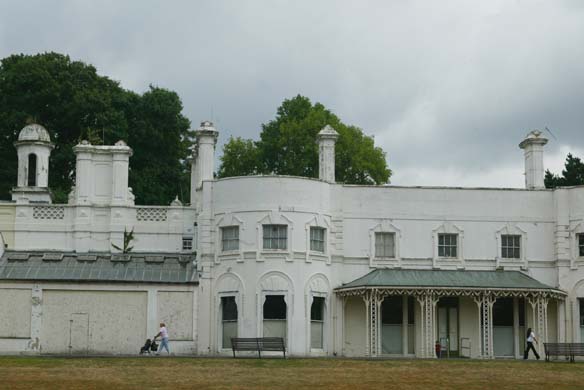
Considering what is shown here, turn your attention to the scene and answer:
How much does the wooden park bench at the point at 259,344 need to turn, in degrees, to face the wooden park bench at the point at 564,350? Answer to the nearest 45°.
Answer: approximately 90° to its left

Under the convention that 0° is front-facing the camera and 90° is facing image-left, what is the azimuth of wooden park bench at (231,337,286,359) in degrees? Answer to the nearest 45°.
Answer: approximately 0°

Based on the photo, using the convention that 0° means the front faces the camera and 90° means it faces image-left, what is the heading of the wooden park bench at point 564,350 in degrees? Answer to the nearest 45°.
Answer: approximately 0°

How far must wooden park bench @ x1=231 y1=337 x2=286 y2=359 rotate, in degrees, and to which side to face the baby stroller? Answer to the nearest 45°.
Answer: approximately 90° to its right

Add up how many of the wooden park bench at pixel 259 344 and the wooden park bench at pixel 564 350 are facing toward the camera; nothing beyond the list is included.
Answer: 2
